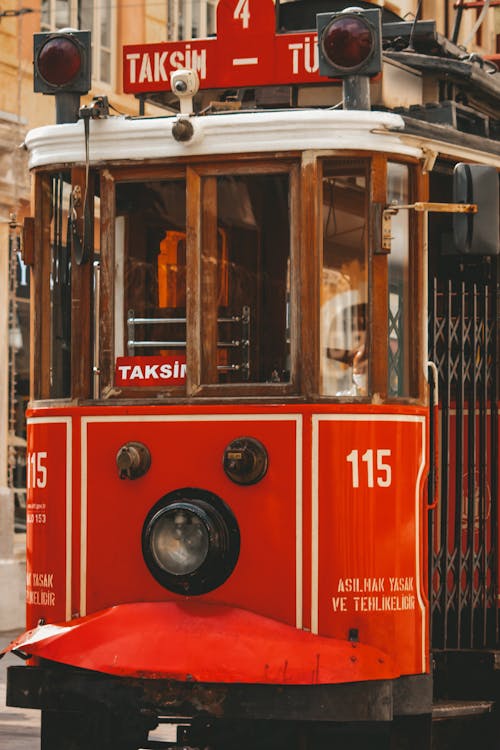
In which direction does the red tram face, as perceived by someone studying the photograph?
facing the viewer and to the left of the viewer
